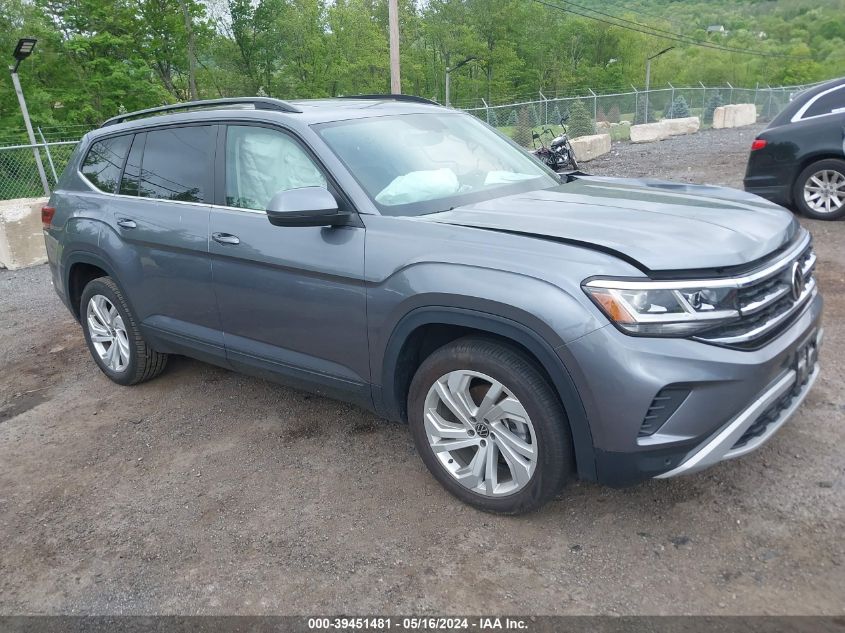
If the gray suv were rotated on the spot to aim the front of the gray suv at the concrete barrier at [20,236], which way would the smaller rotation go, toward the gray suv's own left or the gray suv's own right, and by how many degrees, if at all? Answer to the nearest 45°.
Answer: approximately 180°

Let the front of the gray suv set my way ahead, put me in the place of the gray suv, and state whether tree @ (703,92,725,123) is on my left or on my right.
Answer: on my left

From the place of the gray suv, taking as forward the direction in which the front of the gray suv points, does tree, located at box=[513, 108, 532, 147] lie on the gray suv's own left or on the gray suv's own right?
on the gray suv's own left

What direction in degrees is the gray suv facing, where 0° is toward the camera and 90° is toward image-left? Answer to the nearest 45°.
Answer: approximately 315°

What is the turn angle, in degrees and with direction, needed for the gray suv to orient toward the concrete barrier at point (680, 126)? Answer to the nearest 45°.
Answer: approximately 135° to its left

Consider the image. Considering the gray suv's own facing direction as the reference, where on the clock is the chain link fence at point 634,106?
The chain link fence is roughly at 8 o'clock from the gray suv.

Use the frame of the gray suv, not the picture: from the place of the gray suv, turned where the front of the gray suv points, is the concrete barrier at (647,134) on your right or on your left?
on your left

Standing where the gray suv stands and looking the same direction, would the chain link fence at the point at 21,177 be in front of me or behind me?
behind

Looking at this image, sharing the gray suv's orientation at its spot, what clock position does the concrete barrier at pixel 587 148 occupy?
The concrete barrier is roughly at 8 o'clock from the gray suv.

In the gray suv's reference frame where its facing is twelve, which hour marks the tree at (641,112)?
The tree is roughly at 8 o'clock from the gray suv.

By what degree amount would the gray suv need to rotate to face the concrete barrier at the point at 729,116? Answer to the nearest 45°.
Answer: approximately 90° to its left
